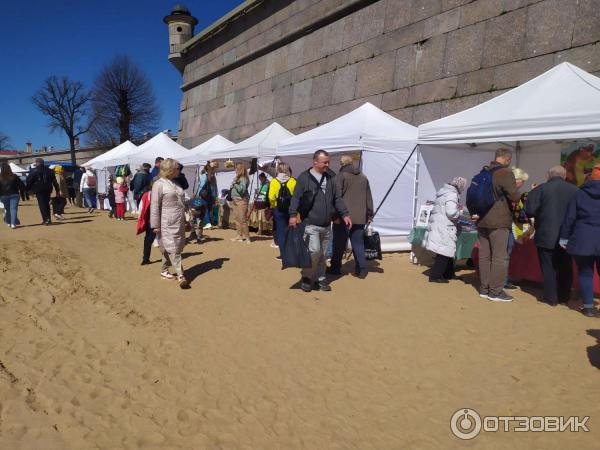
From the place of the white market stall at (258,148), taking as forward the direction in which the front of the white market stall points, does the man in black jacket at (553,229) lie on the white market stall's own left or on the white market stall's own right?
on the white market stall's own left

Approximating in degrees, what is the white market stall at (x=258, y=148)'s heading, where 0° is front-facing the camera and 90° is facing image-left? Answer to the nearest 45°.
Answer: approximately 45°

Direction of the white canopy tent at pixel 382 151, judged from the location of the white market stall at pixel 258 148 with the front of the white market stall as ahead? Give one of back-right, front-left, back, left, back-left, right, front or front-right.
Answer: left

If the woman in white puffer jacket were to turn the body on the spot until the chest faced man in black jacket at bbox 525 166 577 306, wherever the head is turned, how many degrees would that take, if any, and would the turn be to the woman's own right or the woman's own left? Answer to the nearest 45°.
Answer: approximately 45° to the woman's own right

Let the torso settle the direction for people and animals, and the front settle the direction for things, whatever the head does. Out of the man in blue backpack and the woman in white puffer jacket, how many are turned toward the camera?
0

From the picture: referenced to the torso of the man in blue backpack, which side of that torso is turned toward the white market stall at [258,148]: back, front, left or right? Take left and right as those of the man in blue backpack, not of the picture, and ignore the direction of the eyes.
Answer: left

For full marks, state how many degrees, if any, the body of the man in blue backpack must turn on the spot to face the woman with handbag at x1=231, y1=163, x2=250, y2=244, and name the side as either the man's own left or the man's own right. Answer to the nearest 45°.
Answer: approximately 135° to the man's own left

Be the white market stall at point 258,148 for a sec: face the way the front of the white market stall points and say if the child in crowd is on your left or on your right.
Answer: on your right

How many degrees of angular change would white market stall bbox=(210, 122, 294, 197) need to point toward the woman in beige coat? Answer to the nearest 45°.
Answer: approximately 45° to its left

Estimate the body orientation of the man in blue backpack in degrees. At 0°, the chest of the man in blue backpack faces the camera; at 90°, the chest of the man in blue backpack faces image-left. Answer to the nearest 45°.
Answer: approximately 225°

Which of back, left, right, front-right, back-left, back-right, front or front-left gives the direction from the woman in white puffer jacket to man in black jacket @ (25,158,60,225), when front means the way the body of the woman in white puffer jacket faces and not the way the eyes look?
back-left
